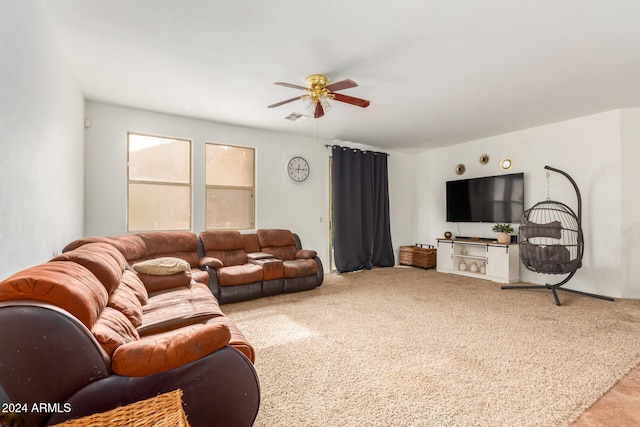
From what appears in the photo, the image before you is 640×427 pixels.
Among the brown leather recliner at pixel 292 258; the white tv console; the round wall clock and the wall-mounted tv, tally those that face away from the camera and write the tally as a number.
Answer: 0

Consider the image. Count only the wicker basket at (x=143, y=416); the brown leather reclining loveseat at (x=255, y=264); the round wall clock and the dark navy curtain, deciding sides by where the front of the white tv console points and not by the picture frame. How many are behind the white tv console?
0

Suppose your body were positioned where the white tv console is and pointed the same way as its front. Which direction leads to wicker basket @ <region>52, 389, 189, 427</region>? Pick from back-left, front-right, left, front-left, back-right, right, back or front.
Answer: front-left

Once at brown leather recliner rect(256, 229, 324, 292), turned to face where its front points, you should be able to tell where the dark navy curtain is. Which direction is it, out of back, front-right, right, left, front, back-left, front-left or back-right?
left

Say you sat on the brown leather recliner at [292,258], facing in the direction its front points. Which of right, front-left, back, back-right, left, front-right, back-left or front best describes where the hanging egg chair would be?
front-left

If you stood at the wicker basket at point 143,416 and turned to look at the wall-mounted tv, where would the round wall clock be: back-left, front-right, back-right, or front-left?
front-left

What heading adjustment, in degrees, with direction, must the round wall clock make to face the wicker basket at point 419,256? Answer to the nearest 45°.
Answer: approximately 45° to its left

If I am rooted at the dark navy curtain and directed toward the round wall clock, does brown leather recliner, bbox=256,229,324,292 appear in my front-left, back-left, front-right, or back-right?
front-left

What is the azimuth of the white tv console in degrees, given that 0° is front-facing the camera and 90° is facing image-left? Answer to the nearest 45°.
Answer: approximately 45°

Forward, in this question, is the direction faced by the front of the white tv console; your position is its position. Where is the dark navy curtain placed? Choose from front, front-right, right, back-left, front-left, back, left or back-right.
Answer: front-right

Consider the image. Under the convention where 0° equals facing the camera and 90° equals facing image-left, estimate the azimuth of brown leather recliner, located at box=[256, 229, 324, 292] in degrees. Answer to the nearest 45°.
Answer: approximately 315°

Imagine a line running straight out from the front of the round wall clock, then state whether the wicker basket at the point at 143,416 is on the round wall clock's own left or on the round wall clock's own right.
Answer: on the round wall clock's own right

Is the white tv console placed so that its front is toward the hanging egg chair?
no

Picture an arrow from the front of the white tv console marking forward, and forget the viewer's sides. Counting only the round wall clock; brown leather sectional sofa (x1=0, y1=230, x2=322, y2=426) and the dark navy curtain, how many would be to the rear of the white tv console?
0

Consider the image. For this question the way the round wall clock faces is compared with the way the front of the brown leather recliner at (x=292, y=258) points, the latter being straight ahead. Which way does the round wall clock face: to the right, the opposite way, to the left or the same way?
the same way

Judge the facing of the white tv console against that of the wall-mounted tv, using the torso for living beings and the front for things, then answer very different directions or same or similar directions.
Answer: same or similar directions

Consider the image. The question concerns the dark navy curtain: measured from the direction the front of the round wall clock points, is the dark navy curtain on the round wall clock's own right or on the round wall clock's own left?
on the round wall clock's own left

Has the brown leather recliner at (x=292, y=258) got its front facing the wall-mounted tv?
no

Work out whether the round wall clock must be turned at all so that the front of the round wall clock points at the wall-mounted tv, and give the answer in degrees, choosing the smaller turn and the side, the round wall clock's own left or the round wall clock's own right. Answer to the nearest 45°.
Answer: approximately 45° to the round wall clock's own left

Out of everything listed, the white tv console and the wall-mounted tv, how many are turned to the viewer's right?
0

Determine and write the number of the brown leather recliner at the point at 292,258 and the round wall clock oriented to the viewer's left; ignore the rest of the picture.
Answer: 0

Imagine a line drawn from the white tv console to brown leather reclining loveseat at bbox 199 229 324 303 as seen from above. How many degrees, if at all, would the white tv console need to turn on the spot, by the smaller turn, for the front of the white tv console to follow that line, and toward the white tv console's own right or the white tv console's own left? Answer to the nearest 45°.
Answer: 0° — it already faces it
